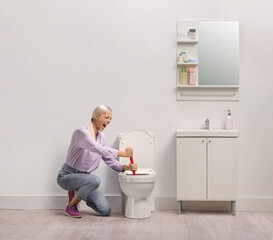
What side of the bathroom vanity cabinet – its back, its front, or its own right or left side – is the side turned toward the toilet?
right

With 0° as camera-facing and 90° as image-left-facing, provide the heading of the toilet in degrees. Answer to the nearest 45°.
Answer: approximately 0°
